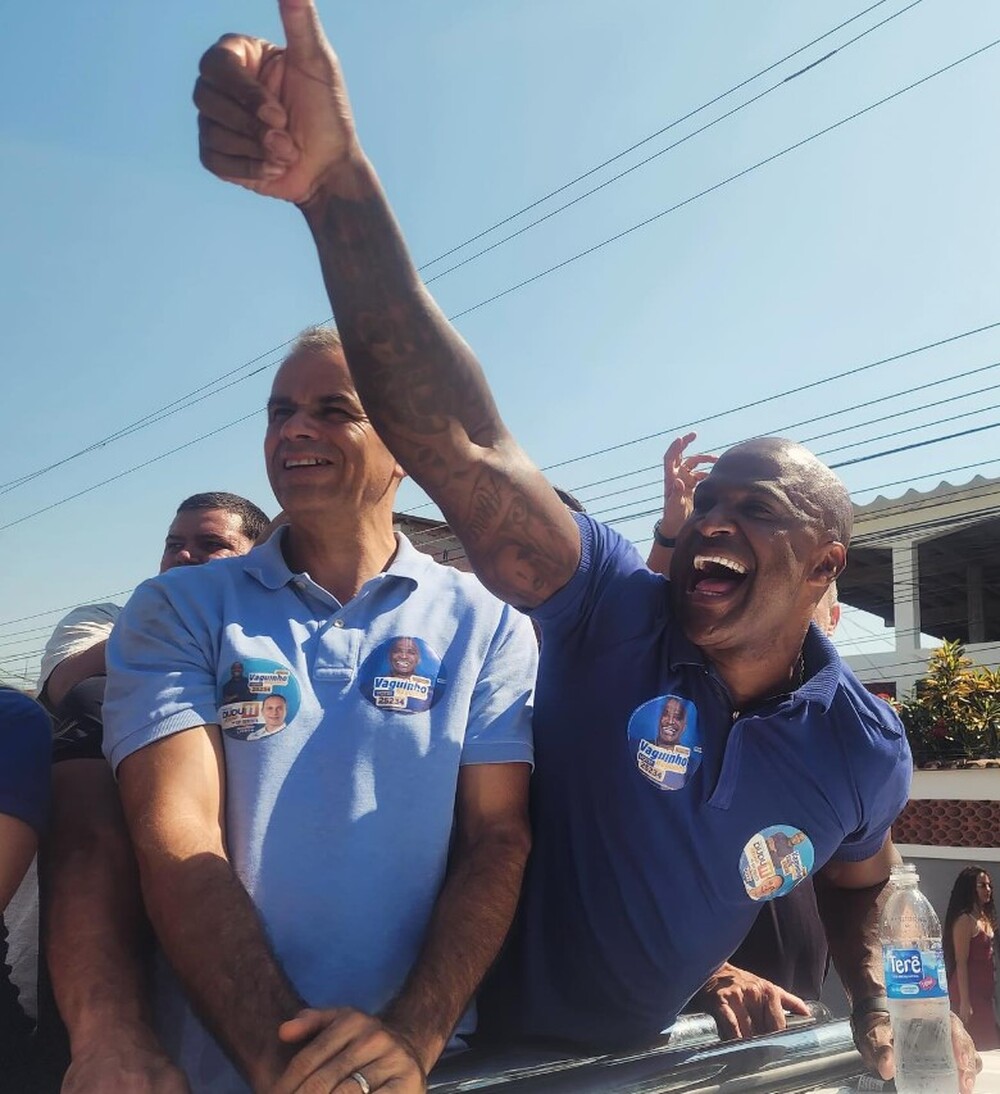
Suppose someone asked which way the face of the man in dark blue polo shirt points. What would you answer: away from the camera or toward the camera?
toward the camera

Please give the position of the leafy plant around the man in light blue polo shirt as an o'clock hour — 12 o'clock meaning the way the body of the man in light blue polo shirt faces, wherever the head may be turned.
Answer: The leafy plant is roughly at 7 o'clock from the man in light blue polo shirt.

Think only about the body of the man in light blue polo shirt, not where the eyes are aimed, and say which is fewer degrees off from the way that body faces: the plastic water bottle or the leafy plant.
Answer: the plastic water bottle

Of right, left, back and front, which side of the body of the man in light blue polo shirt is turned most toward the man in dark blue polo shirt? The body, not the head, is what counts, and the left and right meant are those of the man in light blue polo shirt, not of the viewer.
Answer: left

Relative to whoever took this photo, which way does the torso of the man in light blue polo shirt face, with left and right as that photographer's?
facing the viewer

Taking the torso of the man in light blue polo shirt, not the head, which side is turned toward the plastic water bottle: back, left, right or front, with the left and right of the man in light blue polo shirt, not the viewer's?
left
